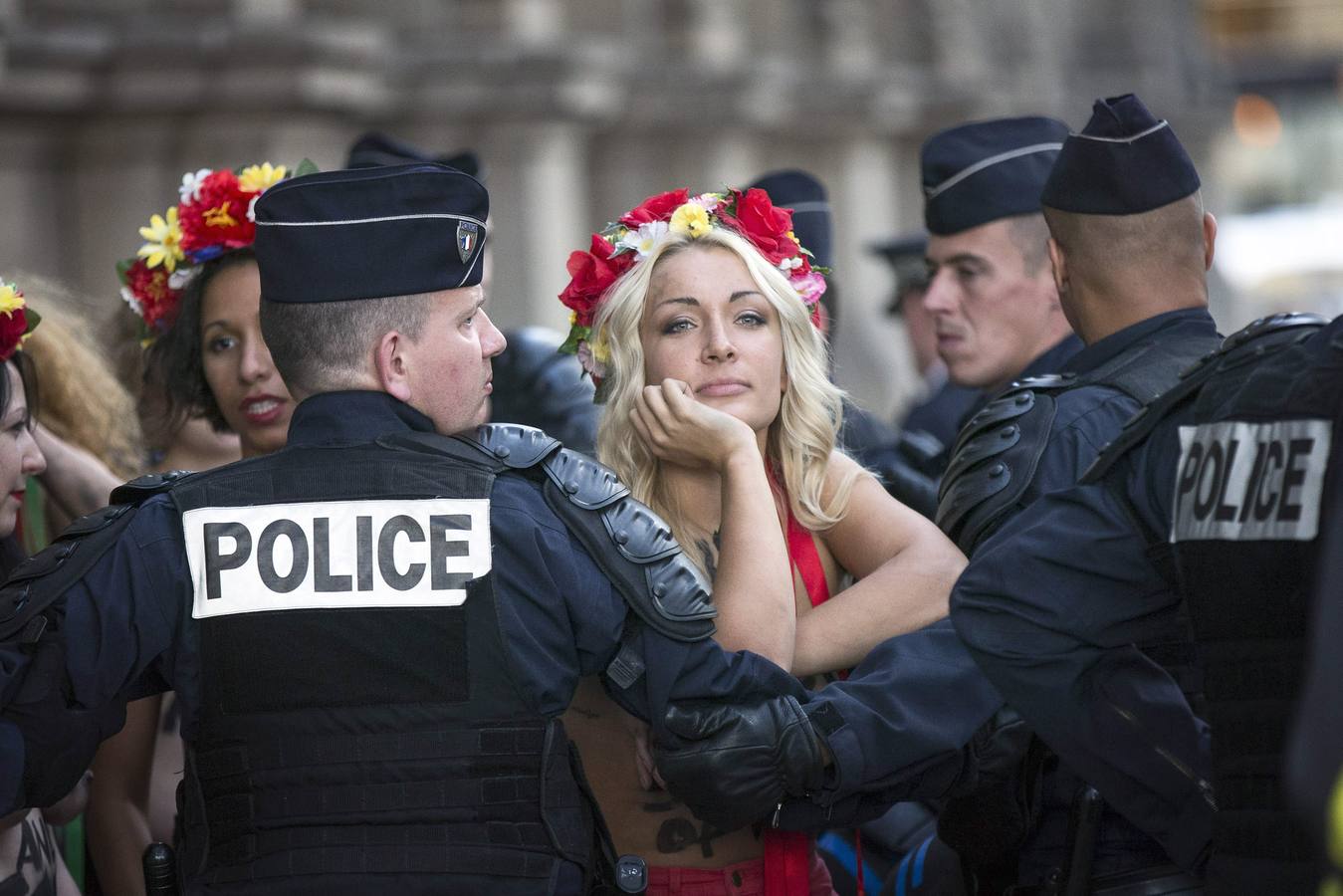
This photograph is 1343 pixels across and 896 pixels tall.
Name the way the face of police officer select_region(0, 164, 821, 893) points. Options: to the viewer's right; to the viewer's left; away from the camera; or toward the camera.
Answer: to the viewer's right

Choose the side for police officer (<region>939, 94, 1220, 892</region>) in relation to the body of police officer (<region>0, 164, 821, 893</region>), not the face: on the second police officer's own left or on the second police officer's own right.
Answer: on the second police officer's own right

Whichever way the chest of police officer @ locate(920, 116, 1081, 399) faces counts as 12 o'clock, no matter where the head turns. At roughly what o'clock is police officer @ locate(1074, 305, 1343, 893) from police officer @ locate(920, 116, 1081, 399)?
police officer @ locate(1074, 305, 1343, 893) is roughly at 8 o'clock from police officer @ locate(920, 116, 1081, 399).

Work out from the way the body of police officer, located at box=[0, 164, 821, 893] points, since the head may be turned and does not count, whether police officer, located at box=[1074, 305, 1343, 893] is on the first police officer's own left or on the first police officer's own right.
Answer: on the first police officer's own right

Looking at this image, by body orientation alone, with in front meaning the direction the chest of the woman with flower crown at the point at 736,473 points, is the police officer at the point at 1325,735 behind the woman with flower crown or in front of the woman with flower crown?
in front

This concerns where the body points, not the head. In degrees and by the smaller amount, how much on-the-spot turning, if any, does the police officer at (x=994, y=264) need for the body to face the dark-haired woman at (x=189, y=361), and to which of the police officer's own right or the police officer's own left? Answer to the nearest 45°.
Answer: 0° — they already face them

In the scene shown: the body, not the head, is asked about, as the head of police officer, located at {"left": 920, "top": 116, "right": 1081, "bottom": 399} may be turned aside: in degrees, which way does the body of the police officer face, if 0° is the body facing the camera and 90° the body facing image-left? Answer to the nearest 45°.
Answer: approximately 45°

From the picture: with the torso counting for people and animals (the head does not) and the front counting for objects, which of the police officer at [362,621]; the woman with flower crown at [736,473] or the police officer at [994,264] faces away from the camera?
the police officer at [362,621]

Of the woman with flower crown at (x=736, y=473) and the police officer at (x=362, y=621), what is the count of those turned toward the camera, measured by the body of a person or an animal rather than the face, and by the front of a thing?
1

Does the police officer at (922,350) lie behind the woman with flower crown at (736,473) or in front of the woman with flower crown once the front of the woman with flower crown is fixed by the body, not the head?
behind

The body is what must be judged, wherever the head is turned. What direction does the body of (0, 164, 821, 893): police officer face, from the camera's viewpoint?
away from the camera
